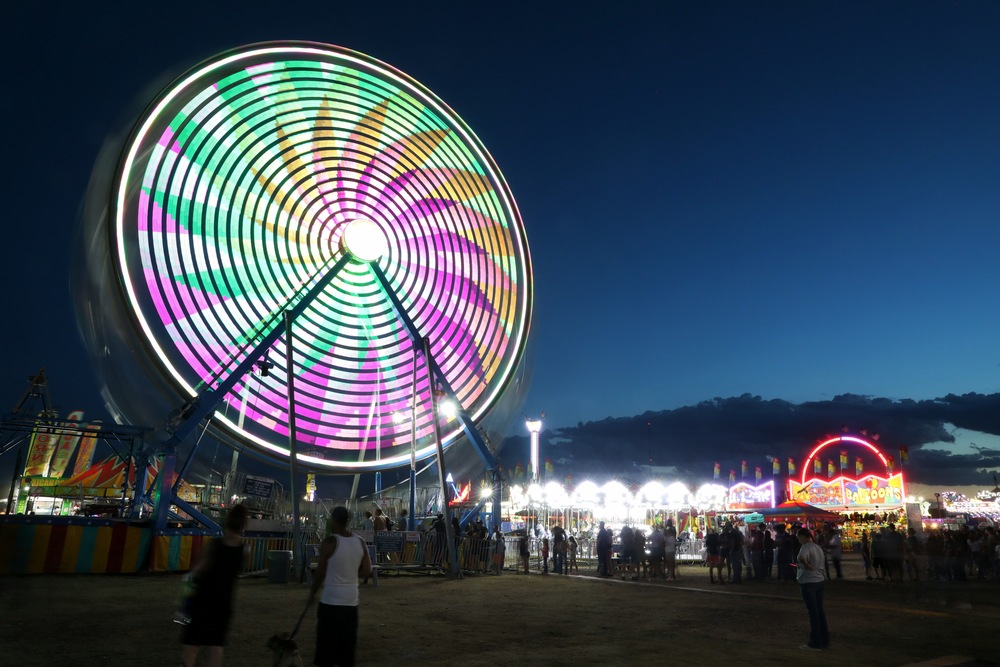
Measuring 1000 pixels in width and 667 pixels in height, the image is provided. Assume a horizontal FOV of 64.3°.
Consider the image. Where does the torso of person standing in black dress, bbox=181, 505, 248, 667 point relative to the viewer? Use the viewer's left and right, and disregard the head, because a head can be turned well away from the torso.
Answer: facing away from the viewer and to the right of the viewer

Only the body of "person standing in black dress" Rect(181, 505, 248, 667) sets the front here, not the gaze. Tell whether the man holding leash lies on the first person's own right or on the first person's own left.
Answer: on the first person's own right

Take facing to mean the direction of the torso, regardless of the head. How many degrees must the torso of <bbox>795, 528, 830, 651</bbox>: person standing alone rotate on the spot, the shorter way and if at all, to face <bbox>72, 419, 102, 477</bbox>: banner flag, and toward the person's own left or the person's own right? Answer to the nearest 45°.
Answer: approximately 45° to the person's own right

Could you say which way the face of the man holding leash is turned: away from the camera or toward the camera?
away from the camera

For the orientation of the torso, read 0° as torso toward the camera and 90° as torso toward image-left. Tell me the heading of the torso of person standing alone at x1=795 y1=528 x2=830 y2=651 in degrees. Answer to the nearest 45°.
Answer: approximately 90°
